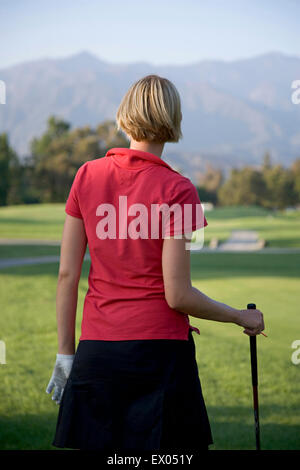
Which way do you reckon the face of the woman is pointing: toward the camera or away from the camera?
away from the camera

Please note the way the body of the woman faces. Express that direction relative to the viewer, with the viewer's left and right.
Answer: facing away from the viewer and to the right of the viewer
